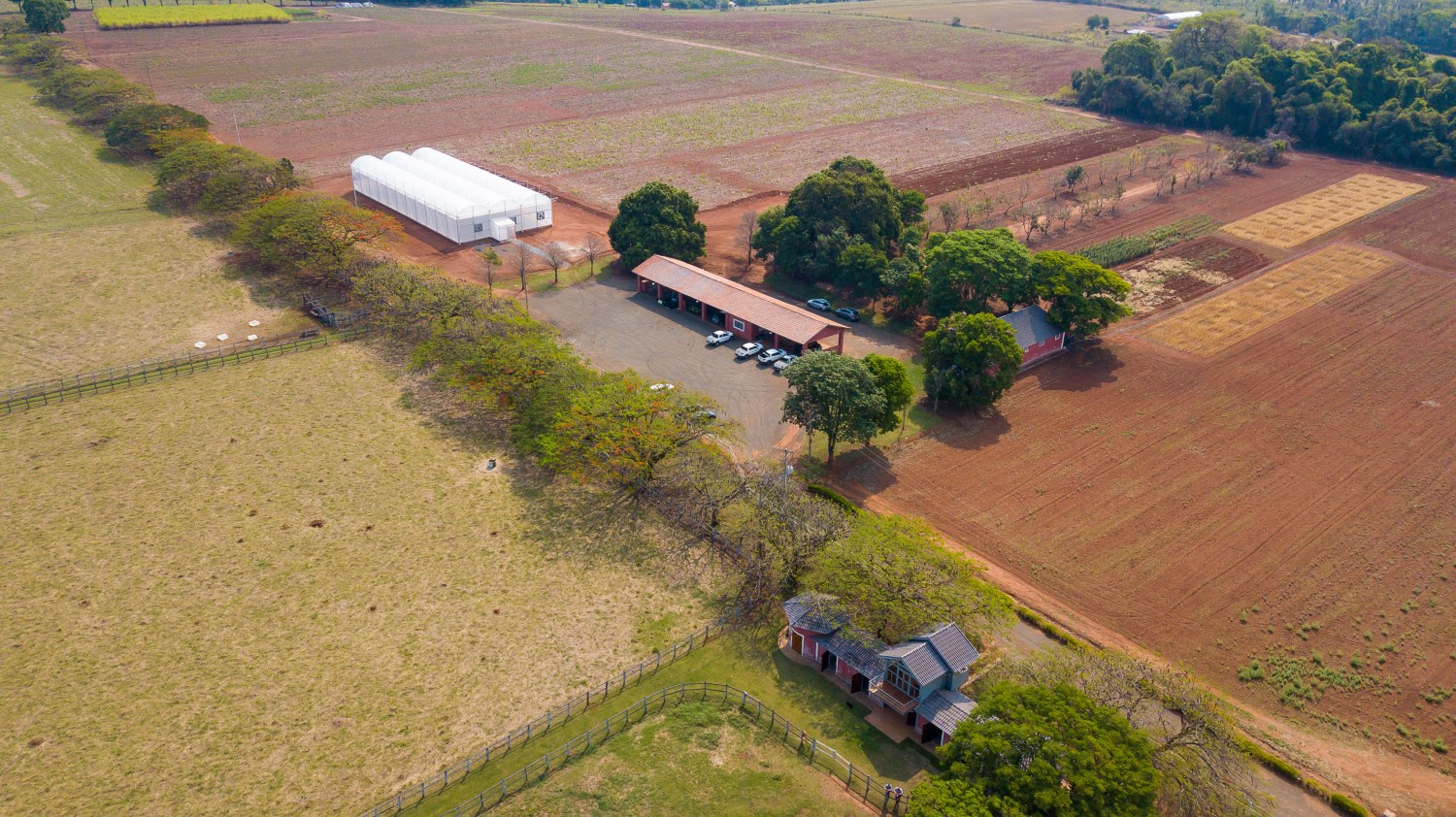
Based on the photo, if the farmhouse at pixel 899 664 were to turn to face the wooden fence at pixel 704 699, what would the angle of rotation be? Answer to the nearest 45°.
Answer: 0° — it already faces it

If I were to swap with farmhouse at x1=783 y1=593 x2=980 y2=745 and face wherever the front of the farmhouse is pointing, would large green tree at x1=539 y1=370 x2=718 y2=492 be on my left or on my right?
on my right

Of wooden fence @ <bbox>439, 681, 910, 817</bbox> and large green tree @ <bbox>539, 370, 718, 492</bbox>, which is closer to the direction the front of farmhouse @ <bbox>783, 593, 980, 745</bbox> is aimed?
the wooden fence

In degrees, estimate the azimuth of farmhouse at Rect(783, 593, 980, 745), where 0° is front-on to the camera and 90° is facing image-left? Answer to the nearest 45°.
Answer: approximately 45°

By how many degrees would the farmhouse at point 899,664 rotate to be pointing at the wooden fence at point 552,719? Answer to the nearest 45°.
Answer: approximately 45° to its right

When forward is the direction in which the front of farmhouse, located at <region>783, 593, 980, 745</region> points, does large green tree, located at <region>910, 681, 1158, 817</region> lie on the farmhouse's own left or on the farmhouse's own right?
on the farmhouse's own left
